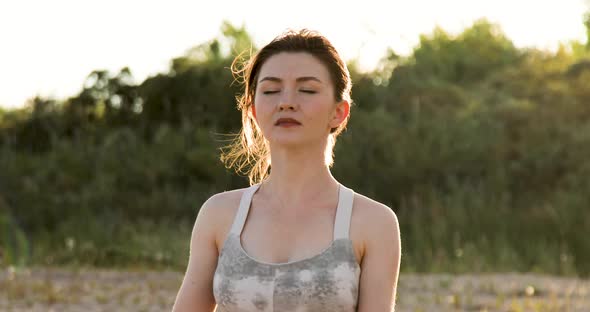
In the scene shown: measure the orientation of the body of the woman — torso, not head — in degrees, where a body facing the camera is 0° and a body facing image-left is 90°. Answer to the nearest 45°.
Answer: approximately 0°
